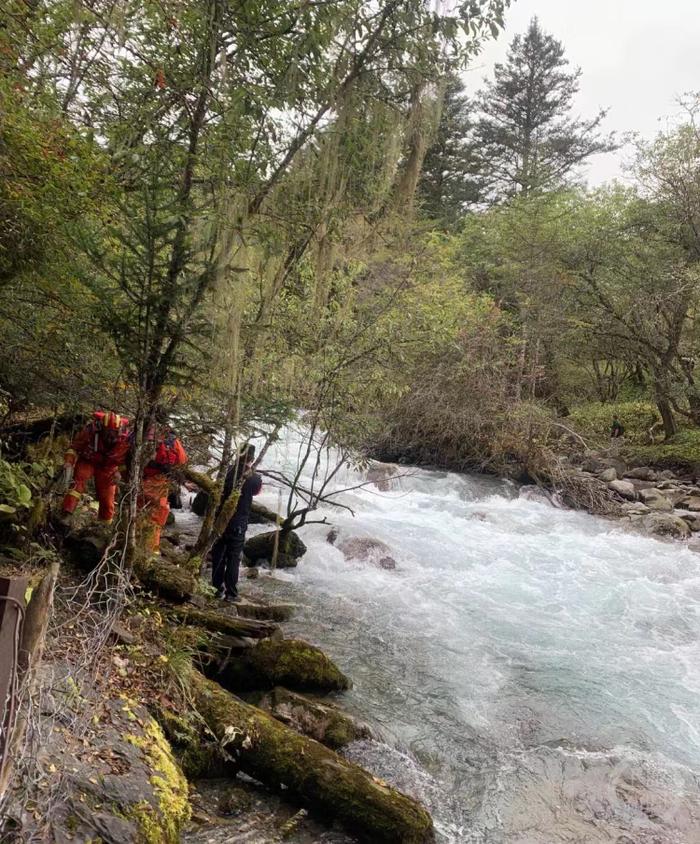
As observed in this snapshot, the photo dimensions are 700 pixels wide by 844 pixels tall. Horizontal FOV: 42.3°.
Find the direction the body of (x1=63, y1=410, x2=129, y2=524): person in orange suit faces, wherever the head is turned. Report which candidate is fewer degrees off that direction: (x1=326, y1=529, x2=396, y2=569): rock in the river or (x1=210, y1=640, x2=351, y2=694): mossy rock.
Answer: the mossy rock

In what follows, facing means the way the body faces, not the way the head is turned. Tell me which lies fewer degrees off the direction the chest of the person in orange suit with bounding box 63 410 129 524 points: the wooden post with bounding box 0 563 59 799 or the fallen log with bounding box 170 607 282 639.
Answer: the wooden post

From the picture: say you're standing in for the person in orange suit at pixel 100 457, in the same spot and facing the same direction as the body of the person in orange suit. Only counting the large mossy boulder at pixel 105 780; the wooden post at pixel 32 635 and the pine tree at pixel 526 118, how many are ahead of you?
2

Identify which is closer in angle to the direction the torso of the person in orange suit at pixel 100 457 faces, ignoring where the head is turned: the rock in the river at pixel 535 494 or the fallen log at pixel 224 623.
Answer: the fallen log

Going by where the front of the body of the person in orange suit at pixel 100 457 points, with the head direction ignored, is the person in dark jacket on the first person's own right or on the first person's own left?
on the first person's own left

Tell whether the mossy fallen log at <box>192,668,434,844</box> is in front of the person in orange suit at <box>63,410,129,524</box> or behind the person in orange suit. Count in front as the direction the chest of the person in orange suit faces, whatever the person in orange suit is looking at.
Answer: in front

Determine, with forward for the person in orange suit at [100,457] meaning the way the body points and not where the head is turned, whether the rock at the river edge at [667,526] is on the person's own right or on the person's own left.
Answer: on the person's own left

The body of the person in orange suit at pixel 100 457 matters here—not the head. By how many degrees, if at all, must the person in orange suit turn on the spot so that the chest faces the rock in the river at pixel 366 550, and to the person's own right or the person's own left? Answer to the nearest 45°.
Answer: approximately 135° to the person's own left
